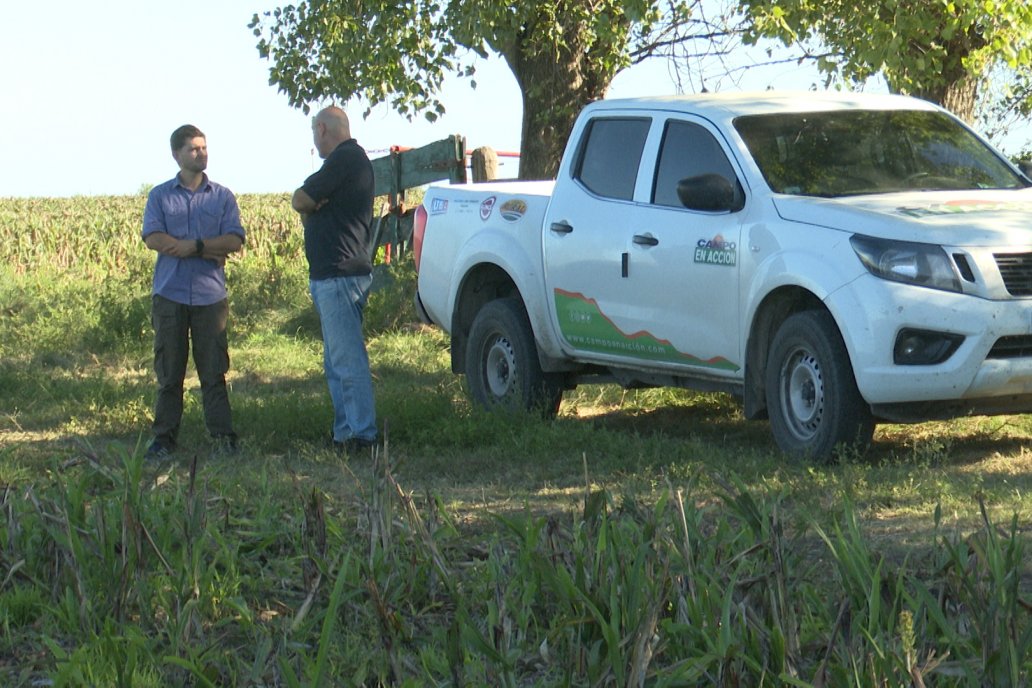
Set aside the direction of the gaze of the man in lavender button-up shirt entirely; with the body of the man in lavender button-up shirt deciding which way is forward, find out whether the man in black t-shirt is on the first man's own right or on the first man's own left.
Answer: on the first man's own left

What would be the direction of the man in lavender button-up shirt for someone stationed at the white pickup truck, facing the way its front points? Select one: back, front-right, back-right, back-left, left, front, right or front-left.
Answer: back-right

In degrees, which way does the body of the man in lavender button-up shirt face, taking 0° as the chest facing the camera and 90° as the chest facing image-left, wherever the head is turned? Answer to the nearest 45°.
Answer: approximately 0°

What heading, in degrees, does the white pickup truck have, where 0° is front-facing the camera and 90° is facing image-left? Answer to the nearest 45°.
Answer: approximately 315°

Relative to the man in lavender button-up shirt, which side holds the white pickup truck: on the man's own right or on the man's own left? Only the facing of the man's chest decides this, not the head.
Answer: on the man's own left
